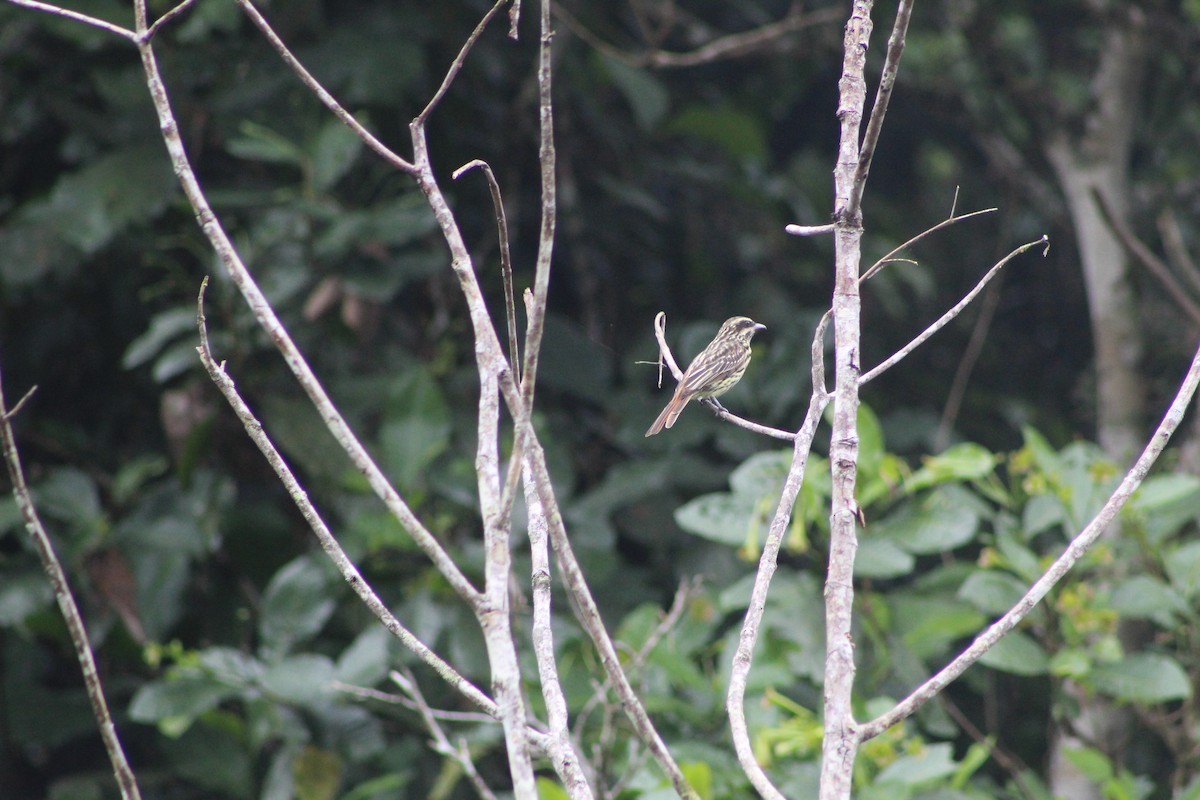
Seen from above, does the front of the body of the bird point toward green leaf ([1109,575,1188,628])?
yes

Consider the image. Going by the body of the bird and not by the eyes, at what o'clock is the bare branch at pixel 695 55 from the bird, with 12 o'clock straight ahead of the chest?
The bare branch is roughly at 9 o'clock from the bird.

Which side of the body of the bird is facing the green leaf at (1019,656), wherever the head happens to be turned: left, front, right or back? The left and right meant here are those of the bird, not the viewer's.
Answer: front

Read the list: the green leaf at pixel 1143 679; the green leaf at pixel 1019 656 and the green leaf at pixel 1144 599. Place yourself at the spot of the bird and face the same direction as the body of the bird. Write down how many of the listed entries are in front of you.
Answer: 3

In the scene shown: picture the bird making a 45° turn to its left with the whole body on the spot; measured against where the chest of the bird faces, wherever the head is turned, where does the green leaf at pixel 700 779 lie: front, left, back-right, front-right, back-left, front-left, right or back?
back-right

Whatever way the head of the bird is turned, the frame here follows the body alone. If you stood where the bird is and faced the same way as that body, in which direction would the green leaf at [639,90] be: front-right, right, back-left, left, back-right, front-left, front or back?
left

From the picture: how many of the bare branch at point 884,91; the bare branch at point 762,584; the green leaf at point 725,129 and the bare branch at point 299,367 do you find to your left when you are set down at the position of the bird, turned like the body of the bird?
1

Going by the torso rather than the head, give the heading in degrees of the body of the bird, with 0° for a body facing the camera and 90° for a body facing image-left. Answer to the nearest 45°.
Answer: approximately 270°

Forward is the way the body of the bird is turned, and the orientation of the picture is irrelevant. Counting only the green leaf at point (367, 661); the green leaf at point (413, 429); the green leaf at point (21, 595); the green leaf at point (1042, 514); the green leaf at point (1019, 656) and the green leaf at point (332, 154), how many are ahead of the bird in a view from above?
2

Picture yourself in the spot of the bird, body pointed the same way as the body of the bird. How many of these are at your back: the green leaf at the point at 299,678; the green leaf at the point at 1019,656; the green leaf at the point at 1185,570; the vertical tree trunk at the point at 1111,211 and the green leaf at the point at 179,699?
2
